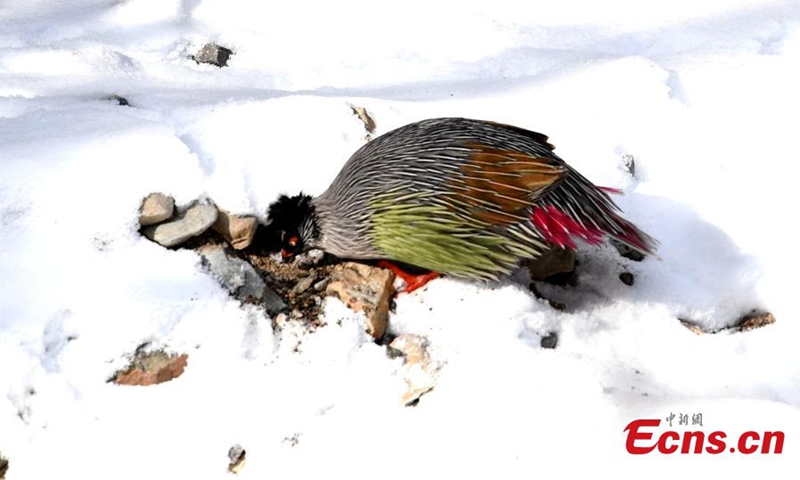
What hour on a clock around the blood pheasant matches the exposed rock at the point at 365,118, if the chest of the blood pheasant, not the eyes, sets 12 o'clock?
The exposed rock is roughly at 2 o'clock from the blood pheasant.

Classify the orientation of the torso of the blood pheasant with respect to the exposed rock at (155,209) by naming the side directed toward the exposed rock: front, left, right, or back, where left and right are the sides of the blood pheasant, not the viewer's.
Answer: front

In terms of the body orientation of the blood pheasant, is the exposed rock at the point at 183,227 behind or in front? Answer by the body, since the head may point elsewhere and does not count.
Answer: in front

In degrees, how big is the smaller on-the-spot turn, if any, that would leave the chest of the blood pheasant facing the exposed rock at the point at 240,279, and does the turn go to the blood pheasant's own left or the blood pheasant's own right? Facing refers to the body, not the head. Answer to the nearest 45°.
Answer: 0° — it already faces it

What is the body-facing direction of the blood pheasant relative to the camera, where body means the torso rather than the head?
to the viewer's left

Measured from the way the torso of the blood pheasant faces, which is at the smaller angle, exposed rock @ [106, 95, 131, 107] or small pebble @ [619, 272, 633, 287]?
the exposed rock

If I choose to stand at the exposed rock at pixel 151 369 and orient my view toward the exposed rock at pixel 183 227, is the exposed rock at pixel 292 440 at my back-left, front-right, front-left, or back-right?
back-right

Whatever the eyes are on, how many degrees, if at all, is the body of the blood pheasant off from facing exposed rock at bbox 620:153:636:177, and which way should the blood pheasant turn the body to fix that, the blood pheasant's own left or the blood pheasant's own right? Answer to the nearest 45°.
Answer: approximately 135° to the blood pheasant's own right

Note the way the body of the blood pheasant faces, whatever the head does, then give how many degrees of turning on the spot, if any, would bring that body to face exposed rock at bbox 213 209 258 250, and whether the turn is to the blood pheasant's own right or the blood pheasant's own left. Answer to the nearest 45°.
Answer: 0° — it already faces it

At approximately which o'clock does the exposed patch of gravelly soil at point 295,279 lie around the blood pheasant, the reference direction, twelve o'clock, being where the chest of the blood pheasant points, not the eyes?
The exposed patch of gravelly soil is roughly at 12 o'clock from the blood pheasant.

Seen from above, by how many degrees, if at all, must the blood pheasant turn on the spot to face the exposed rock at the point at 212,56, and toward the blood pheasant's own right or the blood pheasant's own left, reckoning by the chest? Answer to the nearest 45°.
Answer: approximately 45° to the blood pheasant's own right

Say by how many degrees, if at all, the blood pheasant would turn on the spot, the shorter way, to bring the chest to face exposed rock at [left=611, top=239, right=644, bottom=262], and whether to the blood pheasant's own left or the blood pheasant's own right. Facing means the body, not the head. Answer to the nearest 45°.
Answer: approximately 135° to the blood pheasant's own right
